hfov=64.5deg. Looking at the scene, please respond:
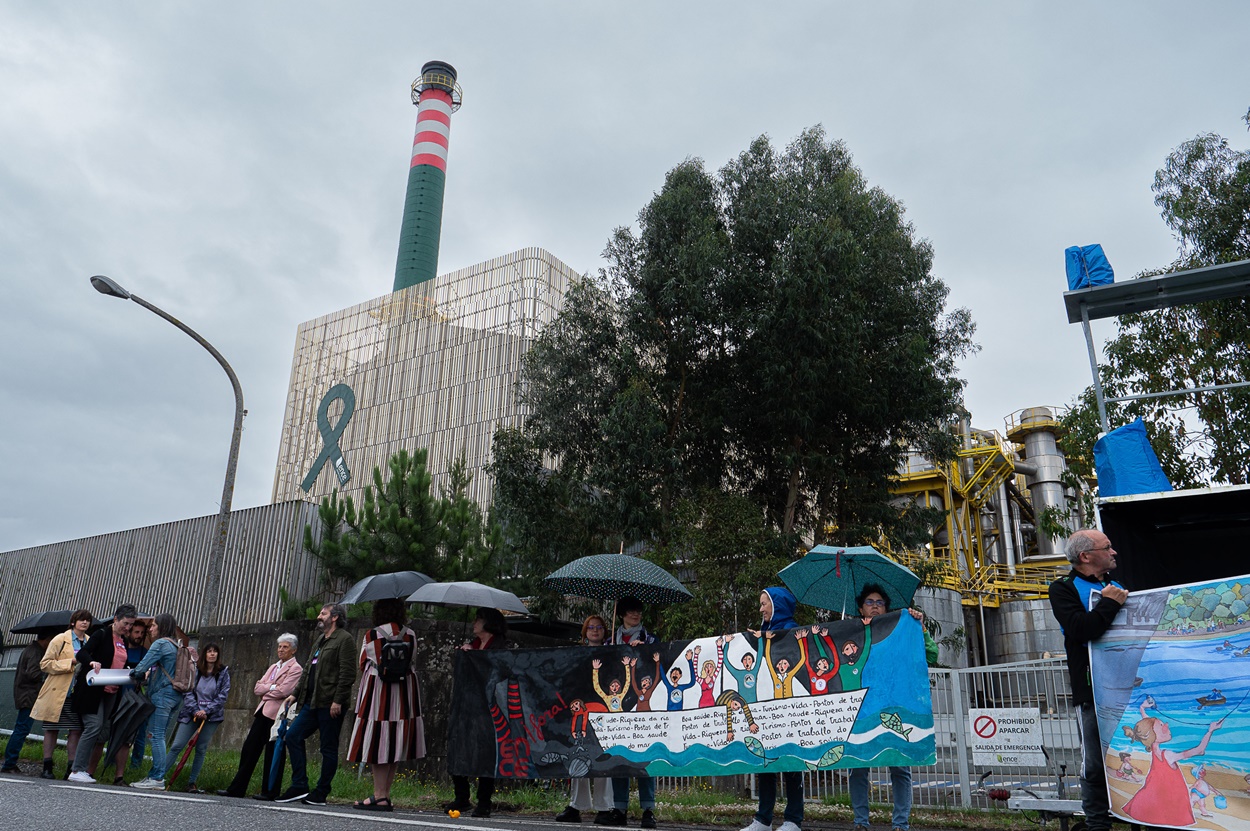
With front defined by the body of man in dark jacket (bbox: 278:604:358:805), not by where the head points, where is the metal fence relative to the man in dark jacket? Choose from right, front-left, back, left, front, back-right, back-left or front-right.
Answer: back-left

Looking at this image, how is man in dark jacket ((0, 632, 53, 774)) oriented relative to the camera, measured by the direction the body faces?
to the viewer's right

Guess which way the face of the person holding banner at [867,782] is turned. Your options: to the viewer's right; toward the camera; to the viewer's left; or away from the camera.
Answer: toward the camera

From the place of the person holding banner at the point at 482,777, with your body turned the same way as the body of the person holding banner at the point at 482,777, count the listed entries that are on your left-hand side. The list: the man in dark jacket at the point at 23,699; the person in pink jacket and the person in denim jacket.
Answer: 0

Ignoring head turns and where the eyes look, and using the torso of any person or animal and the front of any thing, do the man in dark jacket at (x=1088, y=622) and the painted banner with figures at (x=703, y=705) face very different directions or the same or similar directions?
same or similar directions

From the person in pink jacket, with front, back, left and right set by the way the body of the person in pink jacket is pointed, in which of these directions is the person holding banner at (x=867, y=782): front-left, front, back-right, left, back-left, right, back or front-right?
left

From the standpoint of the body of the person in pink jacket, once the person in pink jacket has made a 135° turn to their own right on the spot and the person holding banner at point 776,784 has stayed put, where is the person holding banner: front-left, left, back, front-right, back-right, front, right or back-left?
back-right

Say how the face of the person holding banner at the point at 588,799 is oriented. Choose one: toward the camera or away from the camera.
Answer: toward the camera

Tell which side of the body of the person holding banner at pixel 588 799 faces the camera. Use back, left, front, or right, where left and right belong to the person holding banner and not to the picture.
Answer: front

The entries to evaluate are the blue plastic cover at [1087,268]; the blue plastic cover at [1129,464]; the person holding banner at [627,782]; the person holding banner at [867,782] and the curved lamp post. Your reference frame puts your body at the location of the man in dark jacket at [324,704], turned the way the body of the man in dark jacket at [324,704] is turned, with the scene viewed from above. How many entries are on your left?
4

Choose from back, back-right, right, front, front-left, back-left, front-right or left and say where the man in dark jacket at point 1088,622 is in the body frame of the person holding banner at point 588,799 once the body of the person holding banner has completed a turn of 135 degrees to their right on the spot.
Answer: back

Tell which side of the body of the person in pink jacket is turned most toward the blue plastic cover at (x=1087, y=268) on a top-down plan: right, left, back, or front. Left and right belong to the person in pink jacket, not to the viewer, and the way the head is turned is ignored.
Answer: left

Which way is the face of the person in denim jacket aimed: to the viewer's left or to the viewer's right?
to the viewer's left

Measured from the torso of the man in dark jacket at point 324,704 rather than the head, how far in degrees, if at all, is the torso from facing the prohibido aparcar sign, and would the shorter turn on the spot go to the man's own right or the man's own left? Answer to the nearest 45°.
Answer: approximately 135° to the man's own left

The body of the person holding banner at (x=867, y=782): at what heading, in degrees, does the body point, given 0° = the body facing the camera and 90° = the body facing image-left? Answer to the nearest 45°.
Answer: approximately 0°
